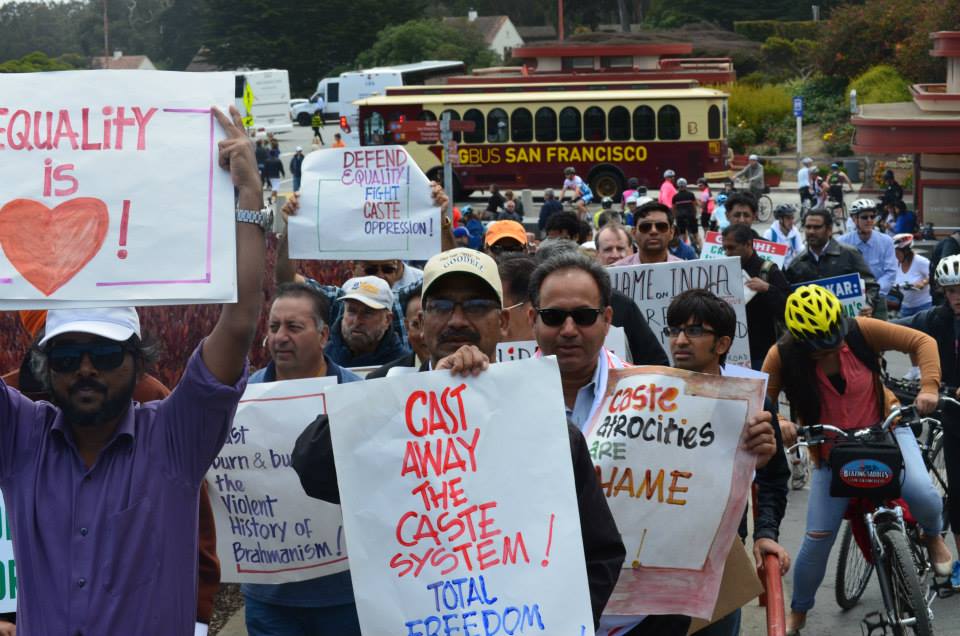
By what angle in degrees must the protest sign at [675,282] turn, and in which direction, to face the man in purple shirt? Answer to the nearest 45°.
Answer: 0° — it already faces them

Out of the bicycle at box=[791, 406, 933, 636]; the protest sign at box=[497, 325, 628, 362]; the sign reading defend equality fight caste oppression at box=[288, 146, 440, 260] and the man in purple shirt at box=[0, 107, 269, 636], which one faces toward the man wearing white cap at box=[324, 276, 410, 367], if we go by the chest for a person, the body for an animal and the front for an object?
the sign reading defend equality fight caste oppression

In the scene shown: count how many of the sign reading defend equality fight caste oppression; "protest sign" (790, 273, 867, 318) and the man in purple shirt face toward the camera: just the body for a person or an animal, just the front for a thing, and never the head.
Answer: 3

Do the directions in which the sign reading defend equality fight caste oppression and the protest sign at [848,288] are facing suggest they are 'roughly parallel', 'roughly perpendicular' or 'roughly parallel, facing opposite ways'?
roughly parallel

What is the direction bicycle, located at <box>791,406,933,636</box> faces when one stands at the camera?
facing the viewer and to the right of the viewer

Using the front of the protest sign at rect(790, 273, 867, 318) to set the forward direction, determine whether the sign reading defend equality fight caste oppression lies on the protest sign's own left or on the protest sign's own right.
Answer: on the protest sign's own right

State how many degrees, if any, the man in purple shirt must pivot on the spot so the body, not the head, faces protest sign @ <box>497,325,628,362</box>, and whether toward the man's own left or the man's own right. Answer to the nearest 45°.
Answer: approximately 135° to the man's own left

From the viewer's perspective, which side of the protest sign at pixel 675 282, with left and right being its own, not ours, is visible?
front

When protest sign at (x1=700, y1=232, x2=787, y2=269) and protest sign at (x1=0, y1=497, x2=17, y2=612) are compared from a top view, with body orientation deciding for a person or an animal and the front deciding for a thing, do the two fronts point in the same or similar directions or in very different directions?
same or similar directions

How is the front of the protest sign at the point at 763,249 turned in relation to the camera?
facing the viewer

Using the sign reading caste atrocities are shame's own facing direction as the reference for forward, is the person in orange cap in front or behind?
behind

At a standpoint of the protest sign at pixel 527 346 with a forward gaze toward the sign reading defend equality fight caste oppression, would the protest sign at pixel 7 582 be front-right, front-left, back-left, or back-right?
back-left

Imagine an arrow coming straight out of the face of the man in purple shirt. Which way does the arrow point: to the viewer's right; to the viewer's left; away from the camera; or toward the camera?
toward the camera

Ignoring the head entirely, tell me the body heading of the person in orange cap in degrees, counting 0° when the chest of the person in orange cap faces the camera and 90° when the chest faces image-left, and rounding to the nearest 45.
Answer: approximately 0°
